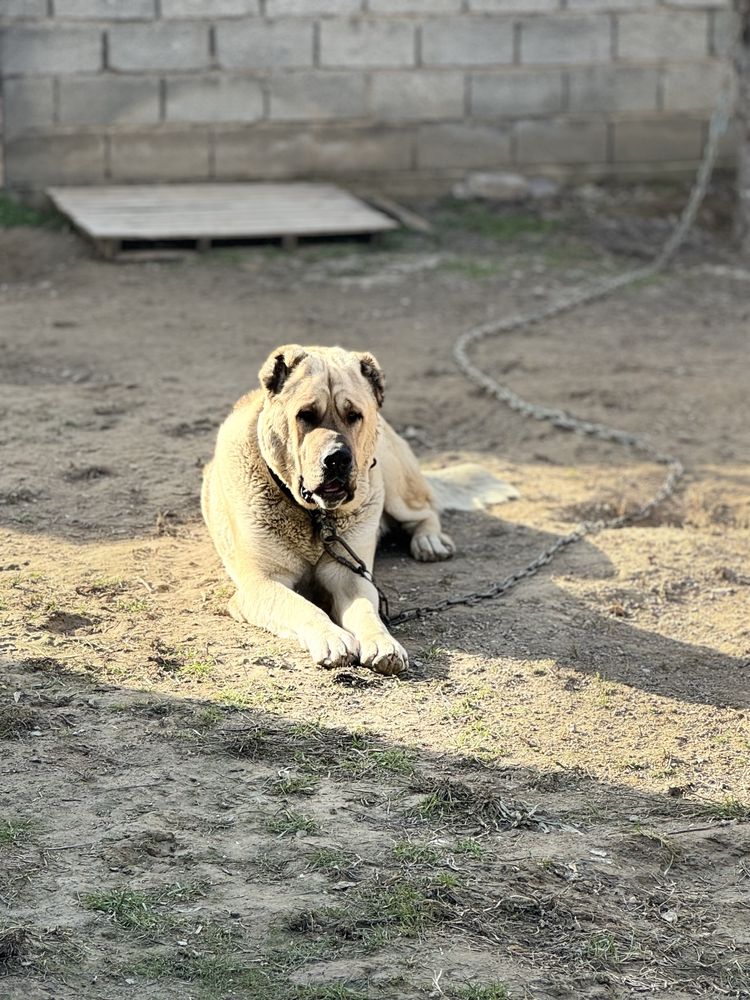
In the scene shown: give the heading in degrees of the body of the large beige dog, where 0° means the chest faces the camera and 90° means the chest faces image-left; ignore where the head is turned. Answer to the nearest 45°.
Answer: approximately 0°

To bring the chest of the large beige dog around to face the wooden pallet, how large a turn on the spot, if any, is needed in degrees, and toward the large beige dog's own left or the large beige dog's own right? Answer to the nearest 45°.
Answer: approximately 180°

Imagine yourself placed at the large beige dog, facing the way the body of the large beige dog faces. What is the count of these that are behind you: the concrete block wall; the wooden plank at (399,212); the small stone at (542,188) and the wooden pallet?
4

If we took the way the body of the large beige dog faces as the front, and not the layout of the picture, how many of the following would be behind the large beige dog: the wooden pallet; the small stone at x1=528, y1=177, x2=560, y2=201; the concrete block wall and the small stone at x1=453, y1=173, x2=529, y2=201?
4

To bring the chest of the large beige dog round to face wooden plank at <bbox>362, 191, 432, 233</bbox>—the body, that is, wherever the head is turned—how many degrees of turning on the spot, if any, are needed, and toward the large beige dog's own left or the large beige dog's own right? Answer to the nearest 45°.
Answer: approximately 180°

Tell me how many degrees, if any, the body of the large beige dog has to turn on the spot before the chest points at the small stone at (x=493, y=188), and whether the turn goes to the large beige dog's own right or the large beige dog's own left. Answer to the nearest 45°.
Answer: approximately 180°

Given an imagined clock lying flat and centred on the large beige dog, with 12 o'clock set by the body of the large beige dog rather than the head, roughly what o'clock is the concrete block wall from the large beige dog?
The concrete block wall is roughly at 6 o'clock from the large beige dog.

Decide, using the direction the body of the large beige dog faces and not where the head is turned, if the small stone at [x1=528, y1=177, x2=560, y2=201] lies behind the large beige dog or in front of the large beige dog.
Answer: behind
